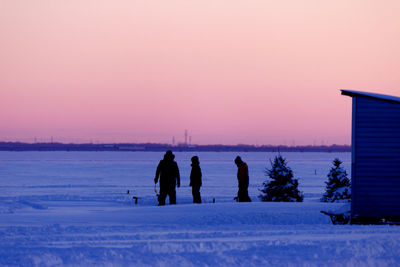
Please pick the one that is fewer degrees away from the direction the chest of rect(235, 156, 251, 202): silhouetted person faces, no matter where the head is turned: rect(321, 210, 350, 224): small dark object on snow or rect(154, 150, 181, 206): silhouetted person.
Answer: the silhouetted person

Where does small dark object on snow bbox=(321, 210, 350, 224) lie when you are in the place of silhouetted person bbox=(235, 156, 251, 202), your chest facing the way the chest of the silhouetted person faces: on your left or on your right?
on your left

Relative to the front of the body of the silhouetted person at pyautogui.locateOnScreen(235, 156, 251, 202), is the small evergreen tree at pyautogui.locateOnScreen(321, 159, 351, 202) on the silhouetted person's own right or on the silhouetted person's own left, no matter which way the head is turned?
on the silhouetted person's own right

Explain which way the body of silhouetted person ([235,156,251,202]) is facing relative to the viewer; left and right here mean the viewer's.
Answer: facing to the left of the viewer

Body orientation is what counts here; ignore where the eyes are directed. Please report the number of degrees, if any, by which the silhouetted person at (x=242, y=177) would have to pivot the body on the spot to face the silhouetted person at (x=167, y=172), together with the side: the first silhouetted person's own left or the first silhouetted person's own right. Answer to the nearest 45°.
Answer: approximately 45° to the first silhouetted person's own left

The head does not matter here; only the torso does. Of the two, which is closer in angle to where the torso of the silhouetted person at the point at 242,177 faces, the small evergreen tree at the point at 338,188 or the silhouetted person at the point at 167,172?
the silhouetted person
